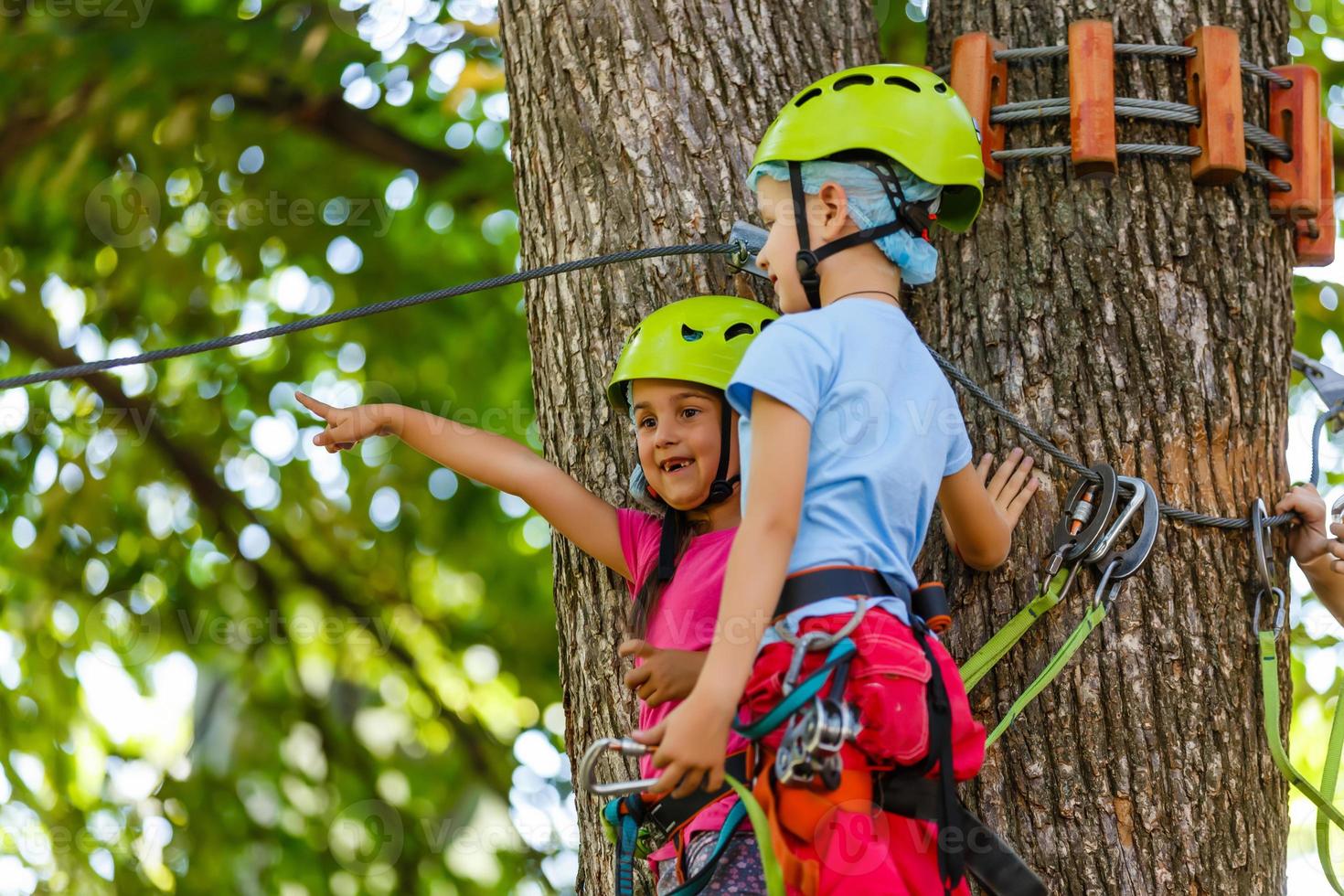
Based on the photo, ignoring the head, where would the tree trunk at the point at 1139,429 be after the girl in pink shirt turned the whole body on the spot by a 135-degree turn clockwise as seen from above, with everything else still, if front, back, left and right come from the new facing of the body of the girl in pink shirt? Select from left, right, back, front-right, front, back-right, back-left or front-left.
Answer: right

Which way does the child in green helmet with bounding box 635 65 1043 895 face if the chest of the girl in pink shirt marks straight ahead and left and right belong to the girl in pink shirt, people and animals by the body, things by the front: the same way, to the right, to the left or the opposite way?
to the right

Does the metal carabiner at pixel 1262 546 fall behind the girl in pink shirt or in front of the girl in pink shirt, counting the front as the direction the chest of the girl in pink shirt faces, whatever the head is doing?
behind

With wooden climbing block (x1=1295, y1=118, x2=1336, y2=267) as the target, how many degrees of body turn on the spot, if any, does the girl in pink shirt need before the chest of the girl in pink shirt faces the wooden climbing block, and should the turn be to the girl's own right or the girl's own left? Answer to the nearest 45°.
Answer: approximately 135° to the girl's own left

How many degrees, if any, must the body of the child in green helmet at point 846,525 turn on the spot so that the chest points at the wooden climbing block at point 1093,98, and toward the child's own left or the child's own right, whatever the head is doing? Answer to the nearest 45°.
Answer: approximately 90° to the child's own right

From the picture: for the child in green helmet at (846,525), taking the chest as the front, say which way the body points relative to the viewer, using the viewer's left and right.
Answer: facing away from the viewer and to the left of the viewer

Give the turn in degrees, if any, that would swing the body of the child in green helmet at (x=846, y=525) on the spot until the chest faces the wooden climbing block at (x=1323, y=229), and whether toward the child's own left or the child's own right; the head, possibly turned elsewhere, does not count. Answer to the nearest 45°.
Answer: approximately 90° to the child's own right

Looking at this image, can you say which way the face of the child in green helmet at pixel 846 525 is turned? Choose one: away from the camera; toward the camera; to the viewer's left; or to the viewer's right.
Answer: to the viewer's left

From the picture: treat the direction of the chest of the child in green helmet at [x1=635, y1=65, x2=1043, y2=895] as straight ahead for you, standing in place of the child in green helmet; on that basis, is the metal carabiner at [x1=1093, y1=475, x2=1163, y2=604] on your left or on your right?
on your right

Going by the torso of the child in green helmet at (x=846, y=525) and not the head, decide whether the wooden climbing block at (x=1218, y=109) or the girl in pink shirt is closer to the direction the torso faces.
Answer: the girl in pink shirt

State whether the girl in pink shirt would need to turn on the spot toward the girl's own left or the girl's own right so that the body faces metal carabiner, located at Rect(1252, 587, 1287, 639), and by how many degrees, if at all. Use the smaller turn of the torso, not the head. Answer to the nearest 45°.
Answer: approximately 135° to the girl's own left
